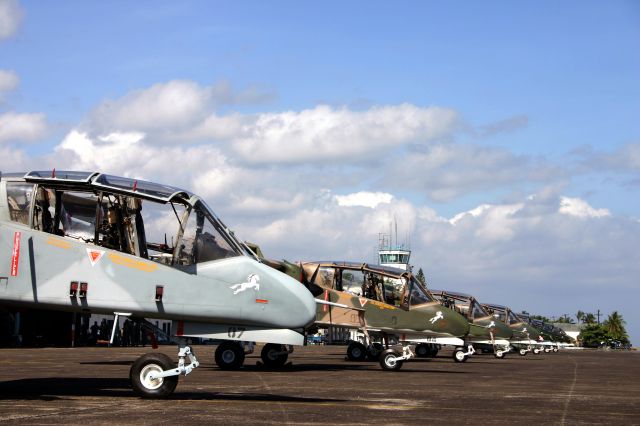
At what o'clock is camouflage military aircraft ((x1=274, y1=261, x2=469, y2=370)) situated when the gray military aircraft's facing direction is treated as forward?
The camouflage military aircraft is roughly at 10 o'clock from the gray military aircraft.

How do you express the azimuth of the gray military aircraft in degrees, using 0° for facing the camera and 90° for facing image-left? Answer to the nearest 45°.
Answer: approximately 270°

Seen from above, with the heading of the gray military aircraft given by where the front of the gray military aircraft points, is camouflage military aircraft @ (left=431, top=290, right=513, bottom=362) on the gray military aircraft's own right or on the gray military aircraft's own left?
on the gray military aircraft's own left
